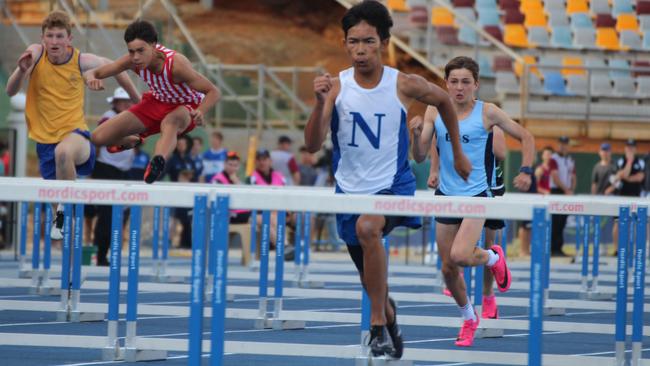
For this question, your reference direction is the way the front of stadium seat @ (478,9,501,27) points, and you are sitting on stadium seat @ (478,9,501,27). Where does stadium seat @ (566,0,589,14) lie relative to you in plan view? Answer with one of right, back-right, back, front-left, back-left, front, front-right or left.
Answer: left

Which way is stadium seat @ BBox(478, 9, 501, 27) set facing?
toward the camera

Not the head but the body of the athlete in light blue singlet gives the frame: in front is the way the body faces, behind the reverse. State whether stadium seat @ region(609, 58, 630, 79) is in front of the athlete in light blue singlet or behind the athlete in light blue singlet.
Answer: behind

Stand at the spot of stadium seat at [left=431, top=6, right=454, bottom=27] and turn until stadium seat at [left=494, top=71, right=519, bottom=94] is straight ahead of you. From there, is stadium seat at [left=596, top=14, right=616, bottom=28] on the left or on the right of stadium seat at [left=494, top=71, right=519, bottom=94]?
left

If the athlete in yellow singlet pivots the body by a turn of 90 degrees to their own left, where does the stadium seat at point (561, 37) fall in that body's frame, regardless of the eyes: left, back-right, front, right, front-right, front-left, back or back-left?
front-left

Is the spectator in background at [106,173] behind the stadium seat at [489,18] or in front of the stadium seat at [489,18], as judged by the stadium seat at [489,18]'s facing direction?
in front

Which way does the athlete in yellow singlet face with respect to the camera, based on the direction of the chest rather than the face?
toward the camera

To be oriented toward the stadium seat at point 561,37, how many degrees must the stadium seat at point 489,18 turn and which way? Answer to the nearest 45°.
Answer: approximately 90° to its left

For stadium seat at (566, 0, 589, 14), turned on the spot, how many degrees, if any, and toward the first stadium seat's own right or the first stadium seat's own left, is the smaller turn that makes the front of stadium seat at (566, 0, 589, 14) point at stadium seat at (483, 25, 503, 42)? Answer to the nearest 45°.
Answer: approximately 90° to the first stadium seat's own right

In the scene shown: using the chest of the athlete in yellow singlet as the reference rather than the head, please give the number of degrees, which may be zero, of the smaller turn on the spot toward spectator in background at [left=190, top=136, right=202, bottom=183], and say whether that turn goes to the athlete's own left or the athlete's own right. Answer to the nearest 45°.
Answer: approximately 180°

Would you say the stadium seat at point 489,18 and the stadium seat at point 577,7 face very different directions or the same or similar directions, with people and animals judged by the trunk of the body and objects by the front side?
same or similar directions

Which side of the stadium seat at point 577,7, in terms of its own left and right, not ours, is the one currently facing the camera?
front
